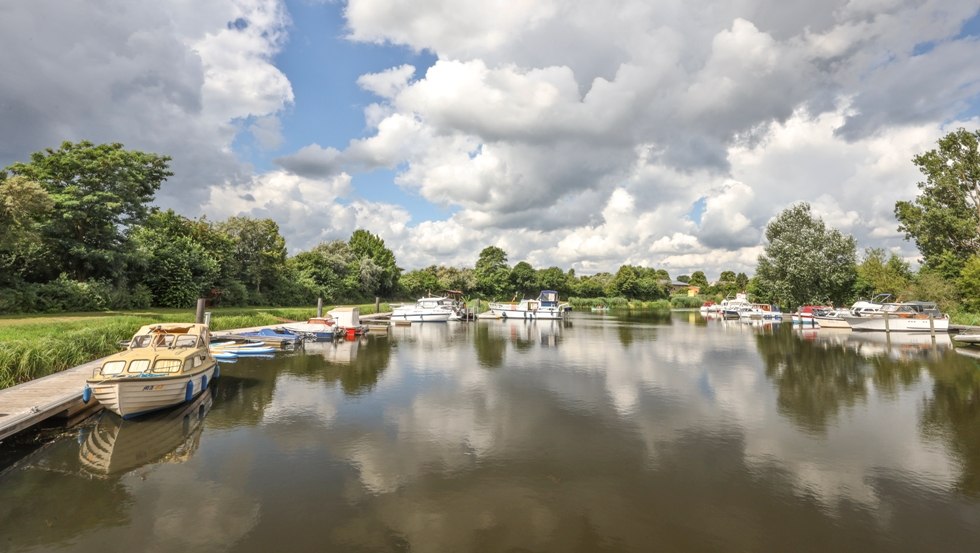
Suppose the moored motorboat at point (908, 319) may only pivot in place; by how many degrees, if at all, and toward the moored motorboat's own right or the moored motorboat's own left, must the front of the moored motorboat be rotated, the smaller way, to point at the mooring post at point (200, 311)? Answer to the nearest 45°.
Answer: approximately 45° to the moored motorboat's own left

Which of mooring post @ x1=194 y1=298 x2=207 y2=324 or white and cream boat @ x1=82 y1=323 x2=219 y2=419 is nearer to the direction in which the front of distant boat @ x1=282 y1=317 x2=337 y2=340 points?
the mooring post

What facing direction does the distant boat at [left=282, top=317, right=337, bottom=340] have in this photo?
to the viewer's left

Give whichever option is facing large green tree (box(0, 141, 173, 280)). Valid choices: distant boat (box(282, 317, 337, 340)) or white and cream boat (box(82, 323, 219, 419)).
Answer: the distant boat

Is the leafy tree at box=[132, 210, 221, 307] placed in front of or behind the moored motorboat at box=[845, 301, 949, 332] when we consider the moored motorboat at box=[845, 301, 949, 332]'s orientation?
in front

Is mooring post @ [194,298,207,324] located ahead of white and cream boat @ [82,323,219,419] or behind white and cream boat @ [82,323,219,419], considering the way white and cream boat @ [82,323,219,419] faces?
behind

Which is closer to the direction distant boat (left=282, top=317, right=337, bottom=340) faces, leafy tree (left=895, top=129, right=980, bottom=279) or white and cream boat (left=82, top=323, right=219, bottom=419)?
the white and cream boat

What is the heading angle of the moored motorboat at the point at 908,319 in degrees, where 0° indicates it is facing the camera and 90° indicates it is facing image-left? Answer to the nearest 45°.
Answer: approximately 90°

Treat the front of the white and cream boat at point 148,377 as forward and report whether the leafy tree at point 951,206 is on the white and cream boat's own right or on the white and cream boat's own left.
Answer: on the white and cream boat's own left
